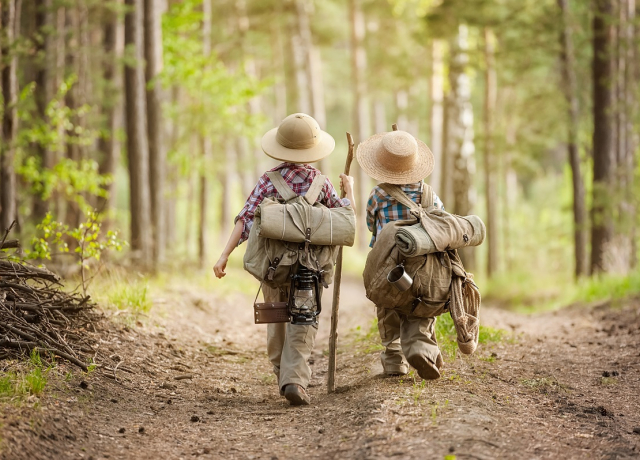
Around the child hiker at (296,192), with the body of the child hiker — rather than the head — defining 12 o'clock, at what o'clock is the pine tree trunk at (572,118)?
The pine tree trunk is roughly at 1 o'clock from the child hiker.

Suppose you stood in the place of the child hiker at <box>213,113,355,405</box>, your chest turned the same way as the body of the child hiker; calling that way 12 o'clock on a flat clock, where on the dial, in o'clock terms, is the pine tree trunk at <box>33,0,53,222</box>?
The pine tree trunk is roughly at 11 o'clock from the child hiker.

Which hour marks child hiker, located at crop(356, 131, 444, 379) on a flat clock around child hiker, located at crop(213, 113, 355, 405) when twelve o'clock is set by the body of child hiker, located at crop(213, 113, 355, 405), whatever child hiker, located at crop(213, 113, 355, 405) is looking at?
child hiker, located at crop(356, 131, 444, 379) is roughly at 3 o'clock from child hiker, located at crop(213, 113, 355, 405).

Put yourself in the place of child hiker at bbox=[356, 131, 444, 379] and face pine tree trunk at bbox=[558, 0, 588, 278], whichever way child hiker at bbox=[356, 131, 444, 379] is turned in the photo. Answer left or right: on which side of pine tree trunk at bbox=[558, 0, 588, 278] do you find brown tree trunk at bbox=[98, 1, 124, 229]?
left

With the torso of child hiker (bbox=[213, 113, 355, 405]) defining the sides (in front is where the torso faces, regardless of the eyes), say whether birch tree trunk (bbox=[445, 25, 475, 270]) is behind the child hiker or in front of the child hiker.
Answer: in front

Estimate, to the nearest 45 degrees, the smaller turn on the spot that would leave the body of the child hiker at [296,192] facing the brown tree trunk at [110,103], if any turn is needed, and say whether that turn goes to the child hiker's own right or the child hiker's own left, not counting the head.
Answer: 0° — they already face it

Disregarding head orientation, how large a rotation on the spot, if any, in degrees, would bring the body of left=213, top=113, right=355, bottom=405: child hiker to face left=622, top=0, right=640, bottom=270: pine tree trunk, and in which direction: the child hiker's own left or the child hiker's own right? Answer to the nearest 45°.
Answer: approximately 45° to the child hiker's own right

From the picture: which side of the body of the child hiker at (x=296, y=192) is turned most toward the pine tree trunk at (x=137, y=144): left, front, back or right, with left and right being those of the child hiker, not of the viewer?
front

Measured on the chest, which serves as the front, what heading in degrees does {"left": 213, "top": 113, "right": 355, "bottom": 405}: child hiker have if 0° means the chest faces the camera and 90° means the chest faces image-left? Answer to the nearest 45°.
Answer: approximately 180°

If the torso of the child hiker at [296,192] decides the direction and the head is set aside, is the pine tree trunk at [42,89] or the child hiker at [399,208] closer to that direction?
the pine tree trunk

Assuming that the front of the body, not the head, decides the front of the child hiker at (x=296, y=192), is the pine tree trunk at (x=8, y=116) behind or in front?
in front
